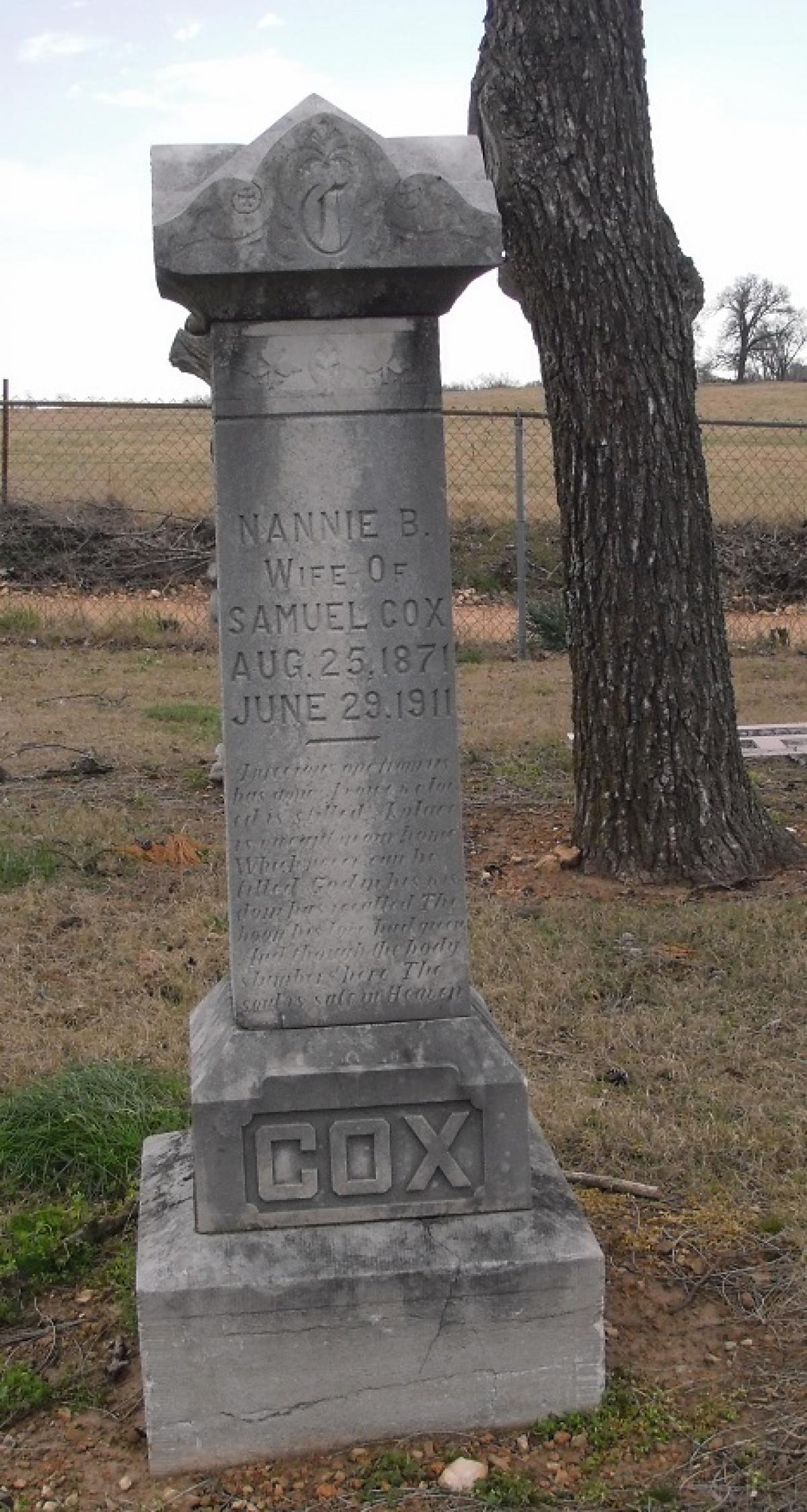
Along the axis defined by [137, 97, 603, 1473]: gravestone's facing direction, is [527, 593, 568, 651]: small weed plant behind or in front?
behind

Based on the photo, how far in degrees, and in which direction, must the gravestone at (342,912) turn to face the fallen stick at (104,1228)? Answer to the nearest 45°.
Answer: approximately 135° to its right

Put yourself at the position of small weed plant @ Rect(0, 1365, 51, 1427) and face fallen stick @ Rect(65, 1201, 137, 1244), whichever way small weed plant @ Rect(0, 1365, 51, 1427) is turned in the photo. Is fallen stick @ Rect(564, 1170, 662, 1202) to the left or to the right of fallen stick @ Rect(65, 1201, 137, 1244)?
right

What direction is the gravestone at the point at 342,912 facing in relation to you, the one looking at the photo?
facing the viewer

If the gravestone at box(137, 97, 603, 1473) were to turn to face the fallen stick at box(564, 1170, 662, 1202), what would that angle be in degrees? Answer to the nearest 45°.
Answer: approximately 135° to its left

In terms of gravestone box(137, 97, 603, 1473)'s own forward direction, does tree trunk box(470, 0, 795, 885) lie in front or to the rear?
to the rear

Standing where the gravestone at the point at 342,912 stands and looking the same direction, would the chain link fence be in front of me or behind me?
behind
